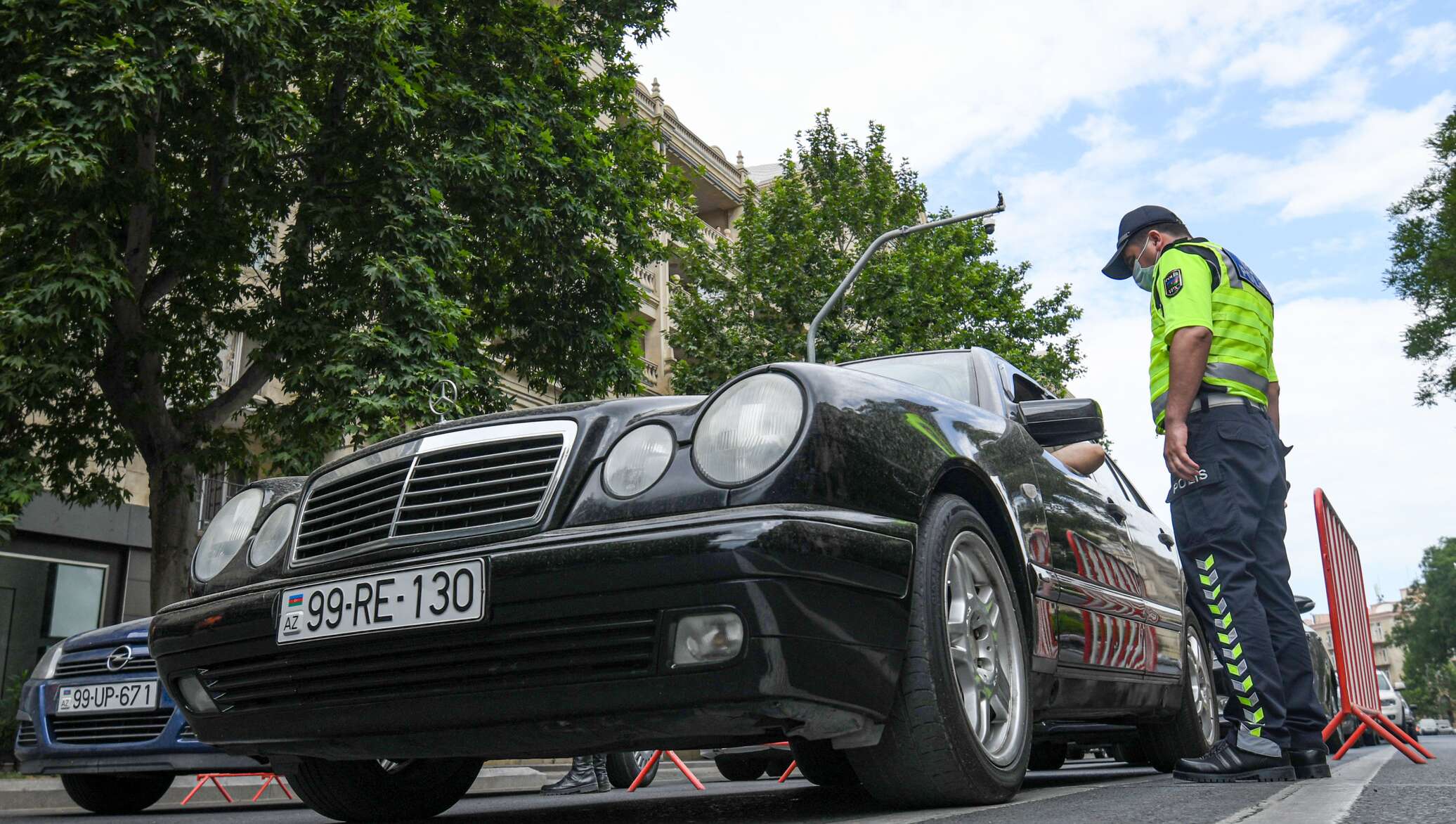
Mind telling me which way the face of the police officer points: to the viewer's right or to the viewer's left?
to the viewer's left

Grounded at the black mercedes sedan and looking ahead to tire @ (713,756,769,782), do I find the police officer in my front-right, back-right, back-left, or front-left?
front-right

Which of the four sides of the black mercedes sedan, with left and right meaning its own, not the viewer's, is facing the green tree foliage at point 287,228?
right

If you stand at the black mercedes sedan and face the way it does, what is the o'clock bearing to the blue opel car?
The blue opel car is roughly at 3 o'clock from the black mercedes sedan.

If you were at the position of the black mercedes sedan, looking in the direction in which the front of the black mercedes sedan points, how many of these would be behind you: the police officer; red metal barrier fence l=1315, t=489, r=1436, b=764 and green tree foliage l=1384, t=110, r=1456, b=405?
3

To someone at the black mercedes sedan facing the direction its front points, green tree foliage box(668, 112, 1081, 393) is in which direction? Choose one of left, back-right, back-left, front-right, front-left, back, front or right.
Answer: back-right

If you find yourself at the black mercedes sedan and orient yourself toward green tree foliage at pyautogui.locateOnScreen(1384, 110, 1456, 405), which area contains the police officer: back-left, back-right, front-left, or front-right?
front-right

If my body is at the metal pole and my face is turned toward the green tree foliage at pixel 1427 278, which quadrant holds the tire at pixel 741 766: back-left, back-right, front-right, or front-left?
back-right

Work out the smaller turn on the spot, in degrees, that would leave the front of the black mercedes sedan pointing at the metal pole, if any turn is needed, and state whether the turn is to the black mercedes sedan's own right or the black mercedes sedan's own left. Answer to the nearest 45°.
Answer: approximately 135° to the black mercedes sedan's own right
